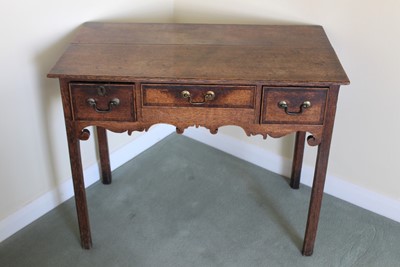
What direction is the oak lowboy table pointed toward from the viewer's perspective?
toward the camera
